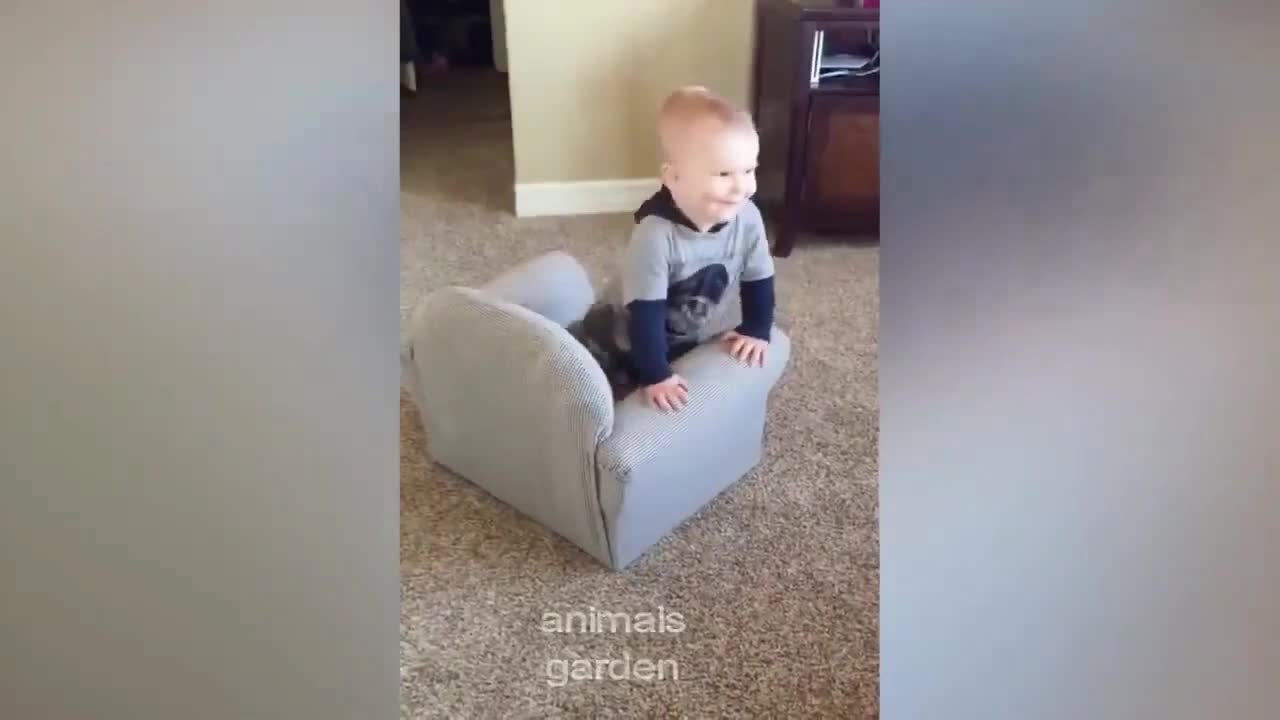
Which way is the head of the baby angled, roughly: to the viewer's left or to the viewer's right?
to the viewer's right

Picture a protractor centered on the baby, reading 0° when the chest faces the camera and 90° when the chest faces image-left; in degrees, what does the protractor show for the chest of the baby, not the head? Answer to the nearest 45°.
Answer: approximately 315°

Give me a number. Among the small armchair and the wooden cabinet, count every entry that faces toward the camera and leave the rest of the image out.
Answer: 1
